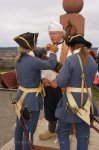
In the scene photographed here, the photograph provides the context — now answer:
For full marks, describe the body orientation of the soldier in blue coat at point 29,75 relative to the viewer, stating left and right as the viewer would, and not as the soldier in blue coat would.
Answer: facing away from the viewer and to the right of the viewer

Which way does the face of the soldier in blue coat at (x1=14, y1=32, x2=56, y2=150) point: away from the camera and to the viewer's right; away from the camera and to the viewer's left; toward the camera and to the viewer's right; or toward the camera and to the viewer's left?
away from the camera and to the viewer's right

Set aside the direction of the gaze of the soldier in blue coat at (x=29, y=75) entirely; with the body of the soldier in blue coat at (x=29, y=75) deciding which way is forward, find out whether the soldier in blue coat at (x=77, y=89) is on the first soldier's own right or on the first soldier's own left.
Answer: on the first soldier's own right

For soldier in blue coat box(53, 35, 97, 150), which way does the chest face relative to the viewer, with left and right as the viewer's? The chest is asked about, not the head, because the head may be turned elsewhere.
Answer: facing away from the viewer and to the left of the viewer
